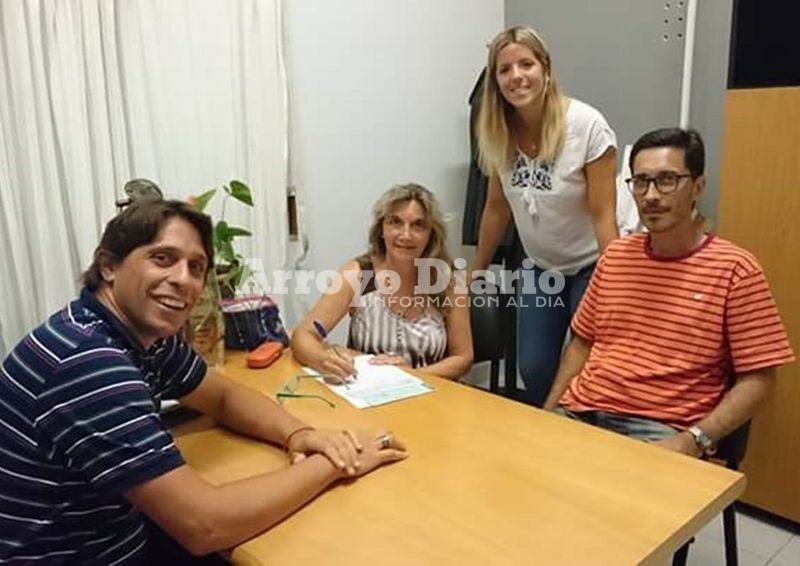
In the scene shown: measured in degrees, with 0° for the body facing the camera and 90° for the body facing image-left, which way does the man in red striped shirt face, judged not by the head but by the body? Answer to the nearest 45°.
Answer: approximately 45°

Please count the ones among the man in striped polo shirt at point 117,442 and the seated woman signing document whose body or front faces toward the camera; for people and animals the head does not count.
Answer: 1

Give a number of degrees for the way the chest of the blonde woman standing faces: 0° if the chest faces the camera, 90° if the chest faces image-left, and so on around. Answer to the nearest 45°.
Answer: approximately 45°

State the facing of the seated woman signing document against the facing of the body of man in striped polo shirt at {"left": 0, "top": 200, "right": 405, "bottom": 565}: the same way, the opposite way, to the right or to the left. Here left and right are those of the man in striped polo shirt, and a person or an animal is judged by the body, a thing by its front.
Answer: to the right

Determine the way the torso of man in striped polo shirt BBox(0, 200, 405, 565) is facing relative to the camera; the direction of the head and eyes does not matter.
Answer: to the viewer's right

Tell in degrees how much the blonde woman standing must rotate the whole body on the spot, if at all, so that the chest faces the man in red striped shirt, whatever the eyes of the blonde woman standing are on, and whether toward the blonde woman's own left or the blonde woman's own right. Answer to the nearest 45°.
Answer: approximately 90° to the blonde woman's own left

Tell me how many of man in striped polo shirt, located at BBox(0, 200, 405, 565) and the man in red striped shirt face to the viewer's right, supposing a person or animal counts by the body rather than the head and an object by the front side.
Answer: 1

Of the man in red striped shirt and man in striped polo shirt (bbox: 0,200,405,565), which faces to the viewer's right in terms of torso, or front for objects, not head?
the man in striped polo shirt
